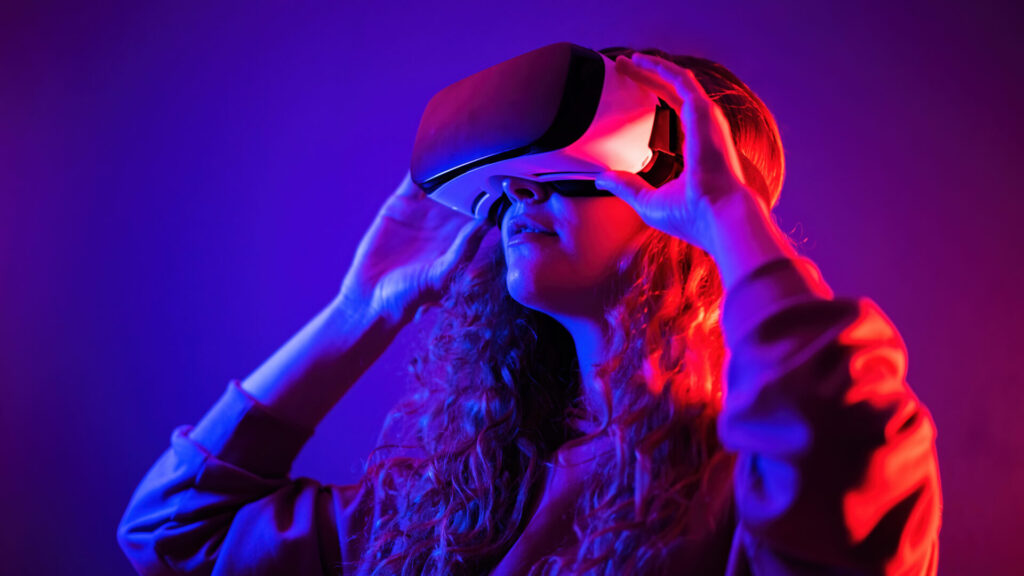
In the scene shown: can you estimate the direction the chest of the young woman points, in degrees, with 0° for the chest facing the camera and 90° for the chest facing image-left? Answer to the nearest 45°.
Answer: approximately 45°

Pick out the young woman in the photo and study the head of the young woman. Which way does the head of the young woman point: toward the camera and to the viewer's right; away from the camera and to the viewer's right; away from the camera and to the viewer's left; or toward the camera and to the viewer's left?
toward the camera and to the viewer's left
